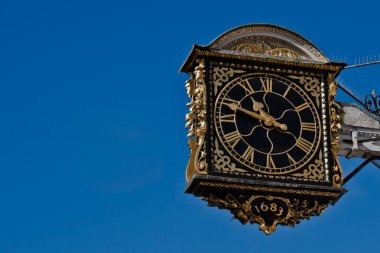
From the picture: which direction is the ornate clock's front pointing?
toward the camera
